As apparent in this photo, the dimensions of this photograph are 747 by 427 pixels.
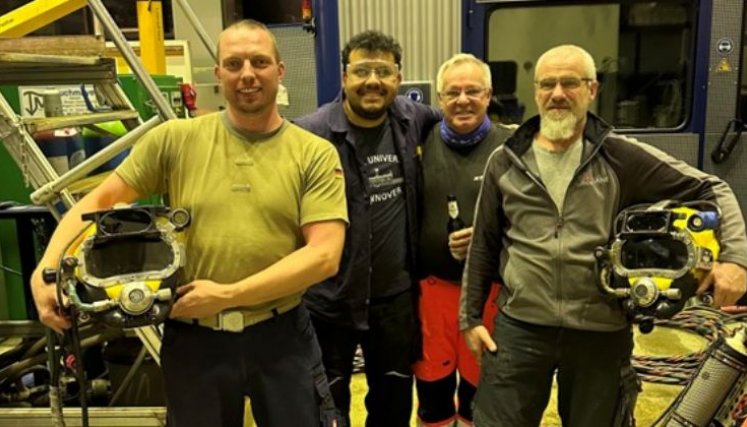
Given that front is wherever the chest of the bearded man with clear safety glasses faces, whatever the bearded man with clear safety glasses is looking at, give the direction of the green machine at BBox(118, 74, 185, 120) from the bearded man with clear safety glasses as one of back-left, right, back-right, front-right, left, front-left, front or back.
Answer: back-right

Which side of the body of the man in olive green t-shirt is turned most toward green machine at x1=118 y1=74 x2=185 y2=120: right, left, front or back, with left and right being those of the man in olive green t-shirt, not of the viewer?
back

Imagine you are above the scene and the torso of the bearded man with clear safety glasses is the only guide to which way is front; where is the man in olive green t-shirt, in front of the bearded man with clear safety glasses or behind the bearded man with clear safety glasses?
in front

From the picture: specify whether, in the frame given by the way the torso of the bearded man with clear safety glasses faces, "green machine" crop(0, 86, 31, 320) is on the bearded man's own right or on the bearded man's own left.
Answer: on the bearded man's own right

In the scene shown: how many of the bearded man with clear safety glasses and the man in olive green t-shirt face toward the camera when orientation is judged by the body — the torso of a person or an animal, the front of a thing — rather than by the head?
2

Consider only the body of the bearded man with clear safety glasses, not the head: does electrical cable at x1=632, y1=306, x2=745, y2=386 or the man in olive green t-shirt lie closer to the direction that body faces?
the man in olive green t-shirt

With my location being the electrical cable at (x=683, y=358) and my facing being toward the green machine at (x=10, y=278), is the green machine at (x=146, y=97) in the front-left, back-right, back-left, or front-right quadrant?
front-right

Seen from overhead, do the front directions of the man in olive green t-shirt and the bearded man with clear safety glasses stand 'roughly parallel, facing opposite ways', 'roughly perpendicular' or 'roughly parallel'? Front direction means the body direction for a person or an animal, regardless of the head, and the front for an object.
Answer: roughly parallel

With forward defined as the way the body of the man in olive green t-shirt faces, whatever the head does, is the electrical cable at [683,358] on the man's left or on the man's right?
on the man's left

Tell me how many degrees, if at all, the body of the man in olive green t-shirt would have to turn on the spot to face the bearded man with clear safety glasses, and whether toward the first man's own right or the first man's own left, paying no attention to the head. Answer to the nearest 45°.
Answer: approximately 135° to the first man's own left

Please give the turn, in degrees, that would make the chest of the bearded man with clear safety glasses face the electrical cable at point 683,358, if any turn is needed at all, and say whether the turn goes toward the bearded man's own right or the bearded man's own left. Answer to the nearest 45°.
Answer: approximately 135° to the bearded man's own left

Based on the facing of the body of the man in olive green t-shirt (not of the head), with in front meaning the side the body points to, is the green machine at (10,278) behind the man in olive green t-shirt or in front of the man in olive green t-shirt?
behind

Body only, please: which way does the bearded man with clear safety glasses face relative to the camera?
toward the camera

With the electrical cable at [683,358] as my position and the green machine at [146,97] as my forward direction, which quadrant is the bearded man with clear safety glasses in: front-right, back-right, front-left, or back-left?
front-left

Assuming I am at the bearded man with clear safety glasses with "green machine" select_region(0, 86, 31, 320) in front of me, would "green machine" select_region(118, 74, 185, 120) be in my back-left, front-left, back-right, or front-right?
front-right
